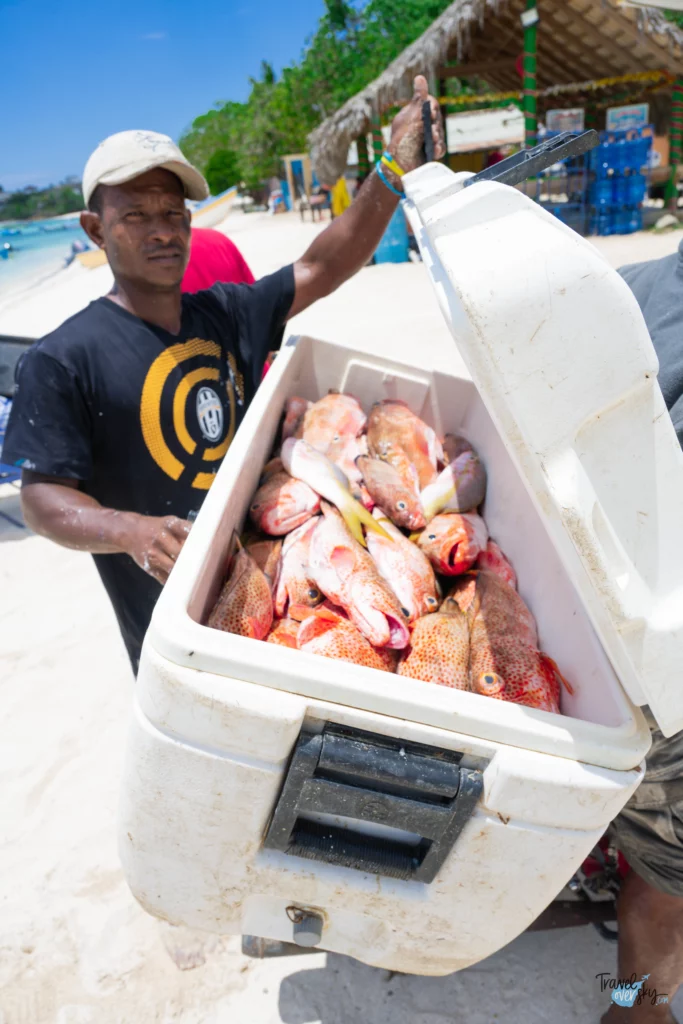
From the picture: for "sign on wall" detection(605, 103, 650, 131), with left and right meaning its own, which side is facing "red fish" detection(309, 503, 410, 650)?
front

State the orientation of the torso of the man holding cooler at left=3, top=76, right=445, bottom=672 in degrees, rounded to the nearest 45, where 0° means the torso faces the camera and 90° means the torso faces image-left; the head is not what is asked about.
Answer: approximately 315°

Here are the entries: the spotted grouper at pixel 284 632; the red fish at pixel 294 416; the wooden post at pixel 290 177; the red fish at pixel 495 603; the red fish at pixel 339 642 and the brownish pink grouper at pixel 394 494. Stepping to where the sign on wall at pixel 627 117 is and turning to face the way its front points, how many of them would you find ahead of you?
5

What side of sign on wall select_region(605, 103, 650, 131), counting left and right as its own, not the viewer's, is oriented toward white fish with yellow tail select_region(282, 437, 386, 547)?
front
